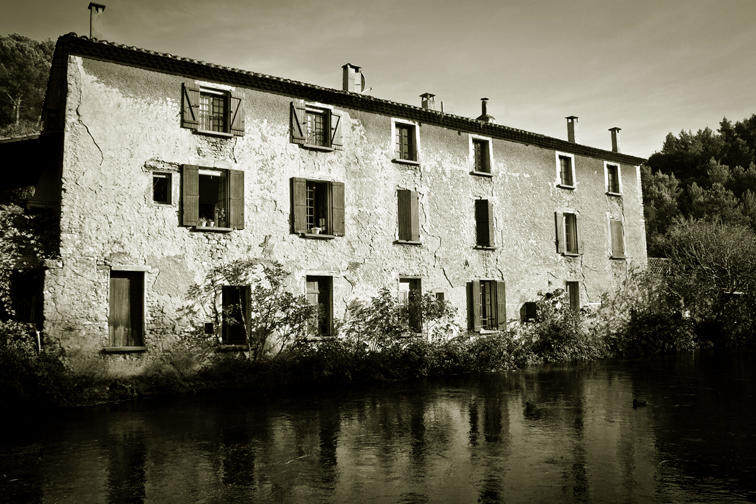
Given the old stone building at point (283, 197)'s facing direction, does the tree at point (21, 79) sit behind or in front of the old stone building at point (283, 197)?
behind
